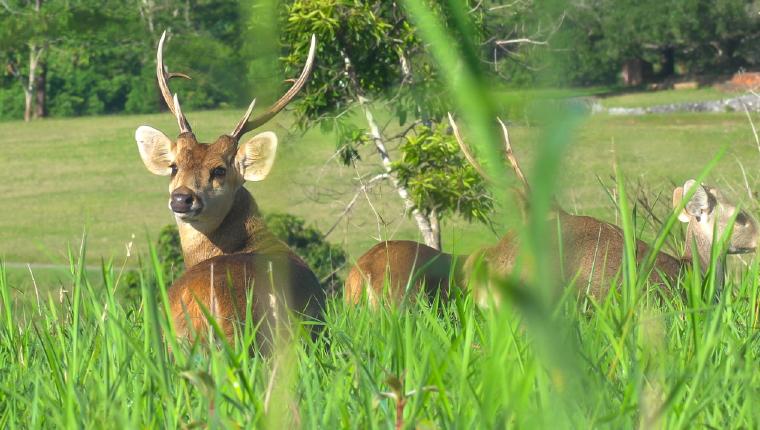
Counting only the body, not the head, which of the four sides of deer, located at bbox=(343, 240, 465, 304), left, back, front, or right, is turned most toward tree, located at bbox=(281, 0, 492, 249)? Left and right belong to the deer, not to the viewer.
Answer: left

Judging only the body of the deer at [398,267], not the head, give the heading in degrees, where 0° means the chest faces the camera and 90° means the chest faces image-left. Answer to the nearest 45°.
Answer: approximately 270°
